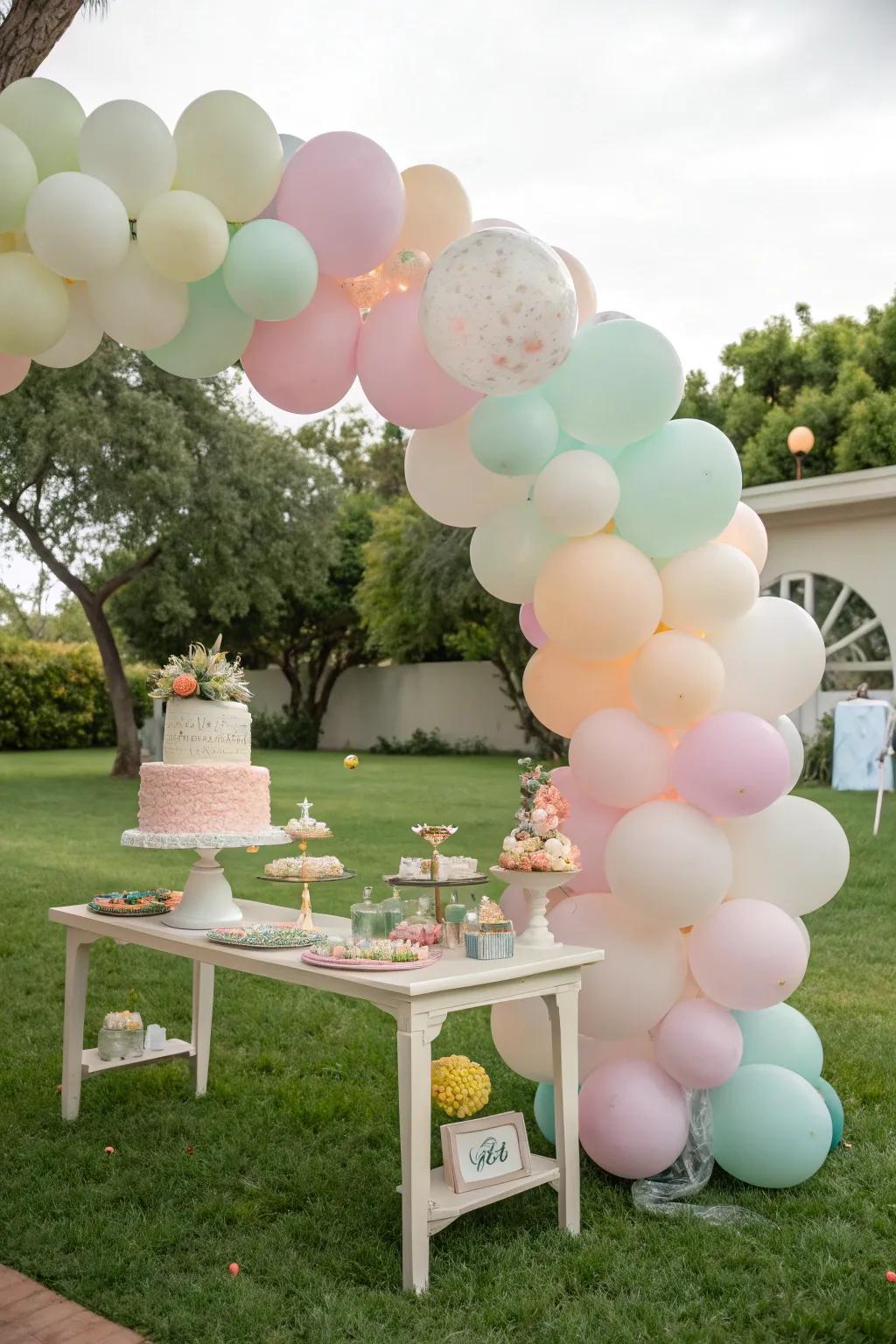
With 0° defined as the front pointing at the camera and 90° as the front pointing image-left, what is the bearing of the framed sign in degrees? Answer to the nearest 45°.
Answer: approximately 315°

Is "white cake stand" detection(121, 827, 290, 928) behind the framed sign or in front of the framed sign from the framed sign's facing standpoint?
behind
